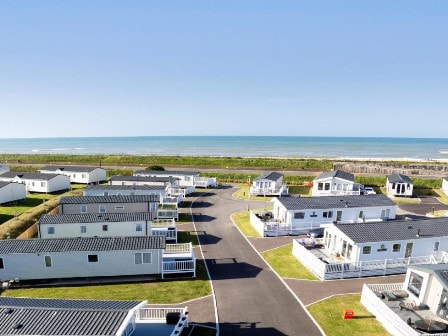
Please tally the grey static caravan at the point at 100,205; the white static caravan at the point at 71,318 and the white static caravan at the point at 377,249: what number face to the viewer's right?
2

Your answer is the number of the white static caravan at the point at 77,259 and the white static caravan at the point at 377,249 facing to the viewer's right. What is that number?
1

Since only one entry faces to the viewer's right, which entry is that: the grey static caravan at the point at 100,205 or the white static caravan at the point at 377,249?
the grey static caravan at the point at 100,205

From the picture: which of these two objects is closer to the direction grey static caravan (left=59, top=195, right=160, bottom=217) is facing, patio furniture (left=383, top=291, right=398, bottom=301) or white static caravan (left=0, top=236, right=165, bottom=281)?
the patio furniture

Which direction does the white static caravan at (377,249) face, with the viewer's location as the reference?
facing the viewer and to the left of the viewer

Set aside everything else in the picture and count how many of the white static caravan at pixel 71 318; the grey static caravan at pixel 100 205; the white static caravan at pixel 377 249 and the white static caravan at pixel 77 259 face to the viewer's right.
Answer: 3

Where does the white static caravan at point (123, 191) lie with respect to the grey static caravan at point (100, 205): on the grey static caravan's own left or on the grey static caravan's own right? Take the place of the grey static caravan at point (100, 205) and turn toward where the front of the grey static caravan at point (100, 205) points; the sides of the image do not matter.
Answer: on the grey static caravan's own left

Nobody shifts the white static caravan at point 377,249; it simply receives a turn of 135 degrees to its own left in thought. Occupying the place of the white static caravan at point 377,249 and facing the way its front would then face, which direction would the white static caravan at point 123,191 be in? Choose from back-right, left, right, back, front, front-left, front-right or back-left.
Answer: back

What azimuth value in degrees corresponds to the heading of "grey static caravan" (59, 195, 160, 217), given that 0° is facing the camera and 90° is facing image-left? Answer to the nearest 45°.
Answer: approximately 270°

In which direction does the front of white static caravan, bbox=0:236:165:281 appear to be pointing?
to the viewer's right

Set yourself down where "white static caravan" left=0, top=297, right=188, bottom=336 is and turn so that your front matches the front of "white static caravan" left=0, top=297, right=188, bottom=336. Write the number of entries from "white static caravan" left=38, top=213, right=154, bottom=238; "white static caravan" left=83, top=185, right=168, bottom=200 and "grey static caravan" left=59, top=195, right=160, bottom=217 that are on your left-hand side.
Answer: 3

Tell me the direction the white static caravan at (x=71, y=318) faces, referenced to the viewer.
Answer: facing to the right of the viewer

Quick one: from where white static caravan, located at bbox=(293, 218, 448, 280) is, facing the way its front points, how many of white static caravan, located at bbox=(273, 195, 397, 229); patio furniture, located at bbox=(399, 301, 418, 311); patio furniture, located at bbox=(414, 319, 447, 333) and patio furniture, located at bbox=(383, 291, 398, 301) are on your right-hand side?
1

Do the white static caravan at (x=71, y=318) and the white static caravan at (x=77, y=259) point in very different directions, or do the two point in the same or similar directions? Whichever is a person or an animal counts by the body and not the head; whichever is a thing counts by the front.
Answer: same or similar directions
